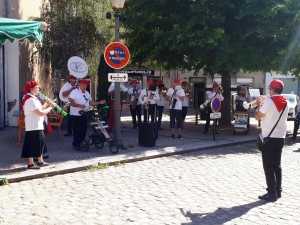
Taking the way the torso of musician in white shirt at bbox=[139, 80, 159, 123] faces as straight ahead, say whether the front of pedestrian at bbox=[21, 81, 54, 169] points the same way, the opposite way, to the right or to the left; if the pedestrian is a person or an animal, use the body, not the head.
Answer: to the left

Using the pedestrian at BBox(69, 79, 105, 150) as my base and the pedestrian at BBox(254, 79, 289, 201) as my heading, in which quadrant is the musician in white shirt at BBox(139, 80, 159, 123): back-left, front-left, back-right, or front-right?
back-left

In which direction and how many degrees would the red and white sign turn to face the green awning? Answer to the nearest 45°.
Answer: approximately 45° to its right

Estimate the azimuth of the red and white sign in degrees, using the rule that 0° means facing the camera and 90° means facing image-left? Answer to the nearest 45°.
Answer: approximately 0°

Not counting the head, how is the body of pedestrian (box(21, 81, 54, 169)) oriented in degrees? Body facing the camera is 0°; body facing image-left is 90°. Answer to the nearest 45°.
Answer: approximately 270°

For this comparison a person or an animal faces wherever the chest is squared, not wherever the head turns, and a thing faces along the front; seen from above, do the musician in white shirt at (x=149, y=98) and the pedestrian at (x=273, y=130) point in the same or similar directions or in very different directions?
very different directions

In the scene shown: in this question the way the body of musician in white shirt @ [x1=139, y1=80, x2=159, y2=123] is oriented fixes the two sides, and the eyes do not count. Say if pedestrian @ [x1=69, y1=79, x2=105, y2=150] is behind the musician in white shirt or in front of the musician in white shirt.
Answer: in front

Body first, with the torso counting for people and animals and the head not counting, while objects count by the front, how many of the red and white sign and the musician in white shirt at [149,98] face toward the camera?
2

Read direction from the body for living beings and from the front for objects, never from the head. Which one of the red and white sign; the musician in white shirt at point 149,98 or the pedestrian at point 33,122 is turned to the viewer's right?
the pedestrian

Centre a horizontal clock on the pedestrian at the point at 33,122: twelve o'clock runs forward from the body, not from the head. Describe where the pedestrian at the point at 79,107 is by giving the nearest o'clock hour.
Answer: the pedestrian at the point at 79,107 is roughly at 10 o'clock from the pedestrian at the point at 33,122.

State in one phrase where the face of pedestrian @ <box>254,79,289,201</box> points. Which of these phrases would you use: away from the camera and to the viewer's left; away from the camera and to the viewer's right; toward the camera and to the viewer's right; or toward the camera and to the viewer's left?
away from the camera and to the viewer's left

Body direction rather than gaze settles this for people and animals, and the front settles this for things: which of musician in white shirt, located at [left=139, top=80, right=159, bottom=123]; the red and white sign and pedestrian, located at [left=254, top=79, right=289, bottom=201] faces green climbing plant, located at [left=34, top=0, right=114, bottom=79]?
the pedestrian
